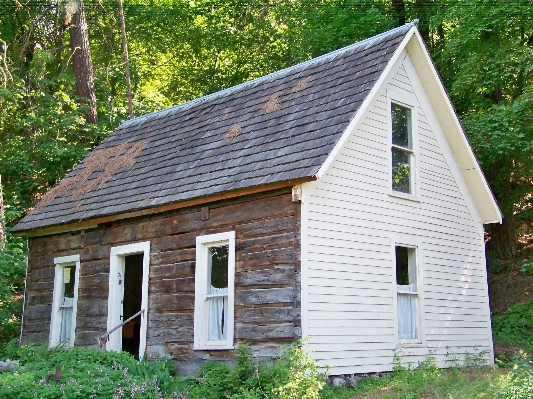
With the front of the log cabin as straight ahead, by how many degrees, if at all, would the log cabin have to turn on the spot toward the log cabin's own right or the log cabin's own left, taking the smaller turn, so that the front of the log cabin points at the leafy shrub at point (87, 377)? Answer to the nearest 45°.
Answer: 0° — it already faces it

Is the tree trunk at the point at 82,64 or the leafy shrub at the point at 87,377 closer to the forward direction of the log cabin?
the leafy shrub

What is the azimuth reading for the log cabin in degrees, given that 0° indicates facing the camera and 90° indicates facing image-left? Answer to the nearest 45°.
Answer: approximately 45°

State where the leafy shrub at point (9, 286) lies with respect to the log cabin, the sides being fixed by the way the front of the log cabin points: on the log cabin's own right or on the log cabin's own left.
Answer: on the log cabin's own right

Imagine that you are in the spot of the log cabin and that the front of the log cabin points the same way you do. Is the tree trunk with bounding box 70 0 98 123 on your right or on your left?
on your right

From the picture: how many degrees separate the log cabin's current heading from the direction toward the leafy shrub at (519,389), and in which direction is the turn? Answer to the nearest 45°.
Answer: approximately 90° to its left
